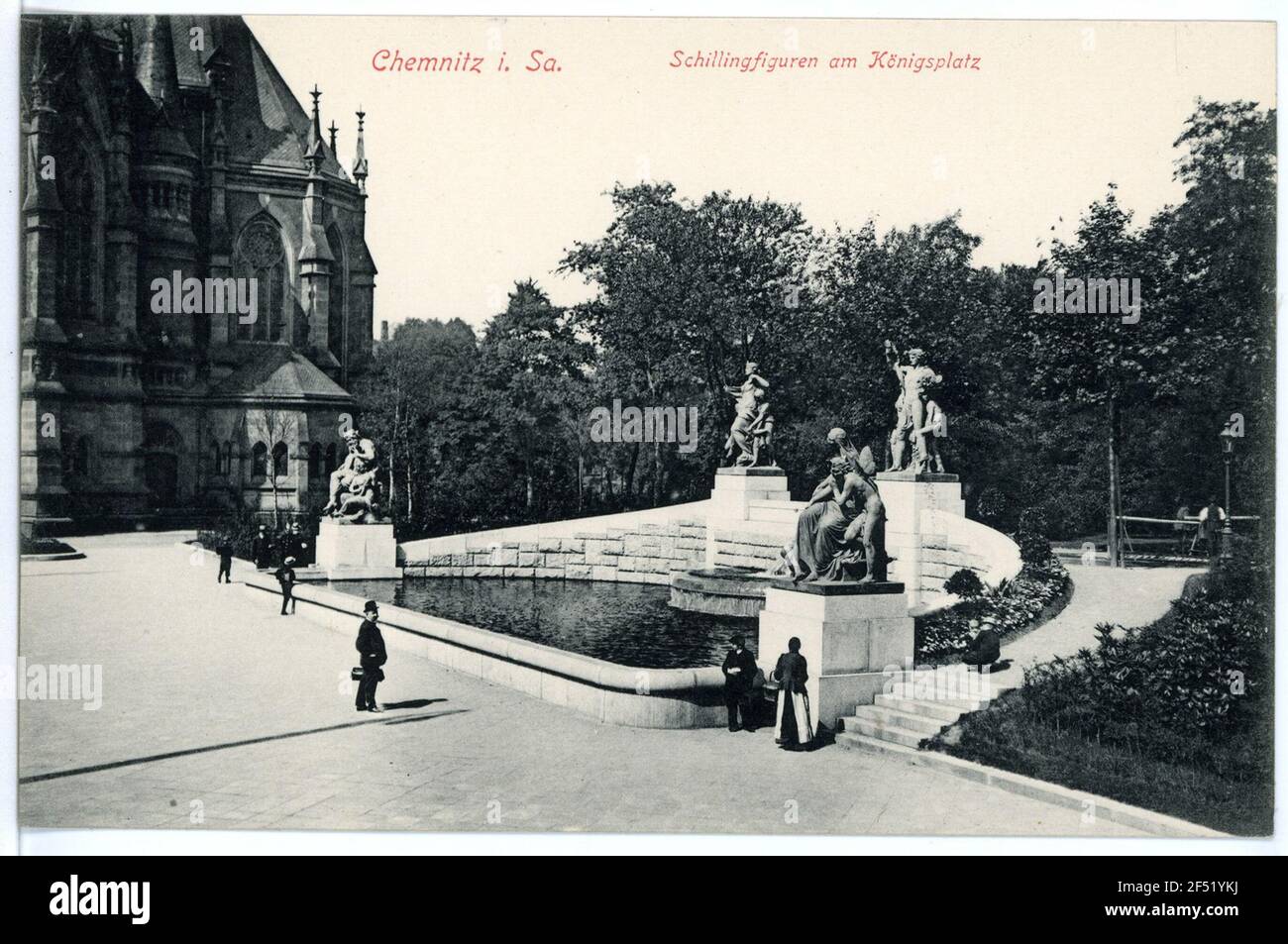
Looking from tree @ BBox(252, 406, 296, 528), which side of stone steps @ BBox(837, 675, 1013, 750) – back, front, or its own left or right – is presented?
right

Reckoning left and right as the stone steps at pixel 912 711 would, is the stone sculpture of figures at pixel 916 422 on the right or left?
on its right

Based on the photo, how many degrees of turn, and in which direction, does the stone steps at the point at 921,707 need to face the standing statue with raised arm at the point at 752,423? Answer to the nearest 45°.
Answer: approximately 135° to its right

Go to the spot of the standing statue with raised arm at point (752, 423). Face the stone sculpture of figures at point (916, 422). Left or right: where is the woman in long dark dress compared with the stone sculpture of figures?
right

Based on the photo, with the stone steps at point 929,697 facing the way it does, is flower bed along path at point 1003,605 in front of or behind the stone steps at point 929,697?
behind

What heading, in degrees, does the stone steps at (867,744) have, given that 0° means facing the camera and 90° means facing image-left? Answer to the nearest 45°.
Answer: approximately 45°

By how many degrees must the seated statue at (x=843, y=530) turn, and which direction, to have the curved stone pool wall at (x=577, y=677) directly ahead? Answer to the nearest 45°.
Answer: approximately 45° to its right
